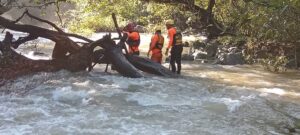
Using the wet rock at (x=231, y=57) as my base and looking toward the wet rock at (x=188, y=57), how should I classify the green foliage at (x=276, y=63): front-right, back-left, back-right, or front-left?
back-left

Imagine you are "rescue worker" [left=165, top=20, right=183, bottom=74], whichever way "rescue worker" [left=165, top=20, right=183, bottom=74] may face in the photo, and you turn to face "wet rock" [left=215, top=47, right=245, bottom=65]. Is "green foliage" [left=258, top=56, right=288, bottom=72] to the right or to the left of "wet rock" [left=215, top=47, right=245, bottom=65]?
right

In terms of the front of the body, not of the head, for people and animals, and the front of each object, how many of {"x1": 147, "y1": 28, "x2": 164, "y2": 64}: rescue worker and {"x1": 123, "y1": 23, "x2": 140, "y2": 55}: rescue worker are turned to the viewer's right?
0
